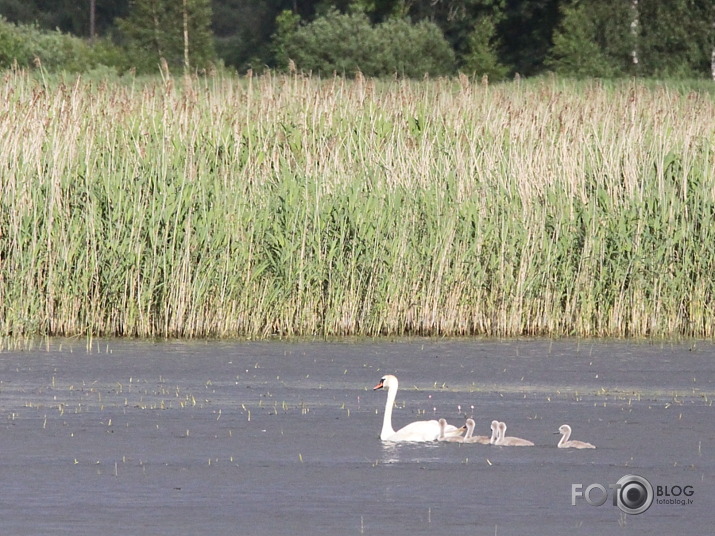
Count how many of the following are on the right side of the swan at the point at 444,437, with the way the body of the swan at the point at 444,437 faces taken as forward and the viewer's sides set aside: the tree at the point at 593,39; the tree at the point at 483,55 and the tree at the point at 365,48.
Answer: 3

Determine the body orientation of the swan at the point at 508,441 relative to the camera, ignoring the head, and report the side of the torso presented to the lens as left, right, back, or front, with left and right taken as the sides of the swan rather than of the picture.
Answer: left

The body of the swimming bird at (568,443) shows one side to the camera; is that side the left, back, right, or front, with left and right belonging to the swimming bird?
left

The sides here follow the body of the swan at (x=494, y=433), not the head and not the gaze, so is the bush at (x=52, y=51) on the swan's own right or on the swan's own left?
on the swan's own right

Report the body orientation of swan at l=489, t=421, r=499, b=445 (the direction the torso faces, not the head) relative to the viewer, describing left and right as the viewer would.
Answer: facing to the left of the viewer

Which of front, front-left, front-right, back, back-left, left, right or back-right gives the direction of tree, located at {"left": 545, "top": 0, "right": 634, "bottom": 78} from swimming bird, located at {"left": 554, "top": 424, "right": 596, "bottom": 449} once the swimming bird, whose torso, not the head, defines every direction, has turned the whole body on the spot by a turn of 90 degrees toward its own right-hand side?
front

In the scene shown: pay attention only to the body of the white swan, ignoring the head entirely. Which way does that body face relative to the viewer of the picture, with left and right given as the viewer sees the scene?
facing to the left of the viewer

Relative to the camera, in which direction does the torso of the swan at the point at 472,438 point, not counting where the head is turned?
to the viewer's left

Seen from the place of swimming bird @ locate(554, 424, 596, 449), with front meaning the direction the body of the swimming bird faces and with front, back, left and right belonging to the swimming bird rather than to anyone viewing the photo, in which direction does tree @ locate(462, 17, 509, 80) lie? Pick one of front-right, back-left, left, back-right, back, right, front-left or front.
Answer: right

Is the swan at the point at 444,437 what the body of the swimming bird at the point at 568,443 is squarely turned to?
yes

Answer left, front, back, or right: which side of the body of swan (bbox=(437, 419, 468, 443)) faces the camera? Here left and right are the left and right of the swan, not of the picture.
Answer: left

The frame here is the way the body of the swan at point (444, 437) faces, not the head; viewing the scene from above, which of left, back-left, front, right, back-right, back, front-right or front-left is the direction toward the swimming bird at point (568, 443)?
back

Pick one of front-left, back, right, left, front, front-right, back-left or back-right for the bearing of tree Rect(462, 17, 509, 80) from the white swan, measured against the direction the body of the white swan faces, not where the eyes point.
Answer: right
